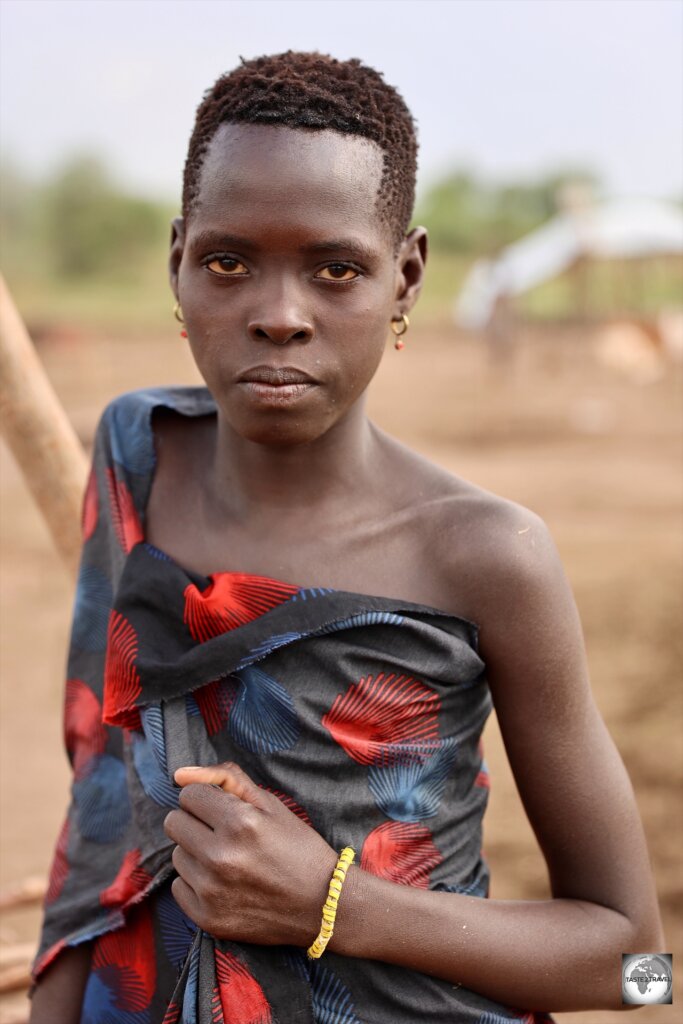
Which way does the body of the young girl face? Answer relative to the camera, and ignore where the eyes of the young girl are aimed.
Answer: toward the camera

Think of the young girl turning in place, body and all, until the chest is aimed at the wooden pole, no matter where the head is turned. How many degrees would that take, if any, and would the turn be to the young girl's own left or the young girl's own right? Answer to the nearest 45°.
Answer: approximately 135° to the young girl's own right

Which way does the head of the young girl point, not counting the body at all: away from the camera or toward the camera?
toward the camera
